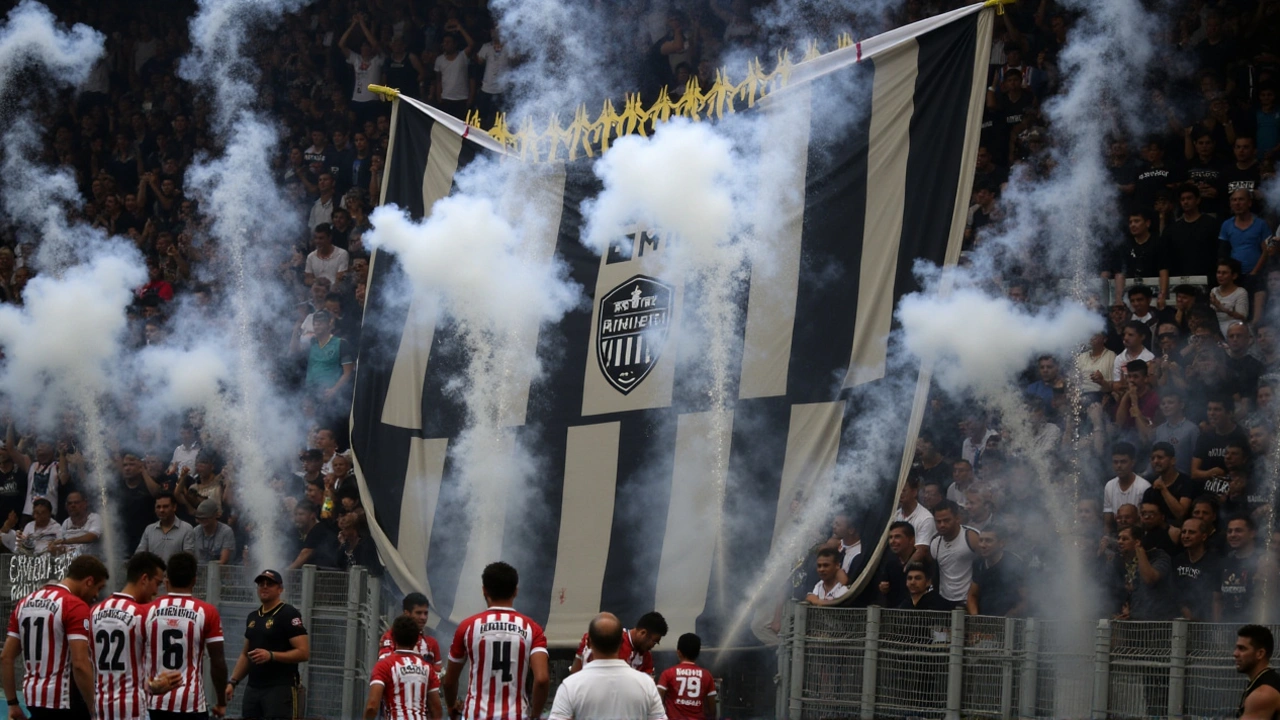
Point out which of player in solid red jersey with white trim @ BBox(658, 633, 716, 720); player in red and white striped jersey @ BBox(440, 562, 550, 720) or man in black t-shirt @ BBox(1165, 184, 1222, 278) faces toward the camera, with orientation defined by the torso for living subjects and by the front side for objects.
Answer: the man in black t-shirt

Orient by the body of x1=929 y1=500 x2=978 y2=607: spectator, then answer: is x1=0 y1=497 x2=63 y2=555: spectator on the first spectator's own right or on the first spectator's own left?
on the first spectator's own right

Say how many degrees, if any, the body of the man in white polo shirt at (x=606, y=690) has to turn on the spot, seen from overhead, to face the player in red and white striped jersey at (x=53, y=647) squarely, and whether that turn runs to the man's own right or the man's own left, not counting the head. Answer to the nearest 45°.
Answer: approximately 45° to the man's own left

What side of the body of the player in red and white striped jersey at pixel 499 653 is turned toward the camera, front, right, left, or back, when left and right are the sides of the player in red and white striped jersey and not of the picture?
back

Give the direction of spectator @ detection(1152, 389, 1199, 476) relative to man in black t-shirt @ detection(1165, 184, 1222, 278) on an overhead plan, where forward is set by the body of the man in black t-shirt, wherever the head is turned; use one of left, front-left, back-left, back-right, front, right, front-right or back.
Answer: front

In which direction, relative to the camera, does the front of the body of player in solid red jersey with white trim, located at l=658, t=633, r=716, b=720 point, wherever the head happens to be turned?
away from the camera

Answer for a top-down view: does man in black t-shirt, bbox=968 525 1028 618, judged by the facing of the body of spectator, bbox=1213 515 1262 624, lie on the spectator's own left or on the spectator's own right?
on the spectator's own right

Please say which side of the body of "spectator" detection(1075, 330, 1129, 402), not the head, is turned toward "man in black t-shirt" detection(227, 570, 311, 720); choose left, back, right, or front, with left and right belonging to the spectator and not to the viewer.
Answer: front

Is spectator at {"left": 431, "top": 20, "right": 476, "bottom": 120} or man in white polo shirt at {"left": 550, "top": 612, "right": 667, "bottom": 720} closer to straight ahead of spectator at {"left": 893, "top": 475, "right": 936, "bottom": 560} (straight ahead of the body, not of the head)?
the man in white polo shirt

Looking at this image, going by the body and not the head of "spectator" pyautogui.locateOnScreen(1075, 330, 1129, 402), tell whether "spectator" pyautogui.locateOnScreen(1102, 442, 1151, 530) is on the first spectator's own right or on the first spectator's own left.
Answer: on the first spectator's own left

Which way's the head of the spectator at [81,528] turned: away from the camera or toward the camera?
toward the camera

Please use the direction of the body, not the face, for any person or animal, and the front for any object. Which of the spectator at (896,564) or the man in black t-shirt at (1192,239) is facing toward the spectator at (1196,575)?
the man in black t-shirt

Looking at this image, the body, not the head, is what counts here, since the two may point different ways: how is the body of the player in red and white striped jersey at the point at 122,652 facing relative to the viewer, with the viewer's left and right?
facing away from the viewer and to the right of the viewer

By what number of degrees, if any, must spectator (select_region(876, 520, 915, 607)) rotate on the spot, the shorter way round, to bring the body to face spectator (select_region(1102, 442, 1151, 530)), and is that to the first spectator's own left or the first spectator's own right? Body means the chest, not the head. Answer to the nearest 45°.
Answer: approximately 135° to the first spectator's own left

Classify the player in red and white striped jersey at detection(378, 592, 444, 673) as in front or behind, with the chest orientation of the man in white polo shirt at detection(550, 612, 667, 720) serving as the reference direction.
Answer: in front

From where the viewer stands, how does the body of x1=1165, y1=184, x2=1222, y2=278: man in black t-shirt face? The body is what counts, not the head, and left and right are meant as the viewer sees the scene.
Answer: facing the viewer
